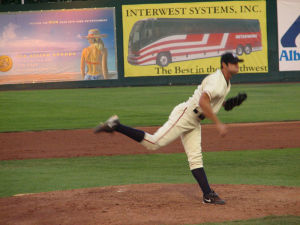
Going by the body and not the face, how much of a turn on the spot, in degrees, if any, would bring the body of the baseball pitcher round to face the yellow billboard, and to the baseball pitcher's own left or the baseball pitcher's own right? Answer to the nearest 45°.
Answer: approximately 90° to the baseball pitcher's own left

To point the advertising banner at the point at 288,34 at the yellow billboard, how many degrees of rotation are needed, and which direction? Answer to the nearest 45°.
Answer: approximately 90° to its right

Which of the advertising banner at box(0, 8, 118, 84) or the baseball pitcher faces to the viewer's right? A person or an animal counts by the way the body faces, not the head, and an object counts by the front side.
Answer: the baseball pitcher

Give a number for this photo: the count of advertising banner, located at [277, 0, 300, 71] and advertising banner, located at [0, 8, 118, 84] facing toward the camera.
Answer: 2

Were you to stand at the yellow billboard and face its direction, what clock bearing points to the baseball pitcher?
The baseball pitcher is roughly at 12 o'clock from the yellow billboard.

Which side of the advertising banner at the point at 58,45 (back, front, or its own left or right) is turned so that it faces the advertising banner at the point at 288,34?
left

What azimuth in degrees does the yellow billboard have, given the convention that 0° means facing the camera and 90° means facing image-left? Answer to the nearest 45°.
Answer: approximately 0°

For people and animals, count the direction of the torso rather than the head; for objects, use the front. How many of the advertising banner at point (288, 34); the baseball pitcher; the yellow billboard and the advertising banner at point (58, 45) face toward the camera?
3

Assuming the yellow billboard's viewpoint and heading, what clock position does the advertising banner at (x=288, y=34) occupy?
The advertising banner is roughly at 9 o'clock from the yellow billboard.

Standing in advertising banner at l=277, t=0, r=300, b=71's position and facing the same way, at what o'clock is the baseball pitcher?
The baseball pitcher is roughly at 12 o'clock from the advertising banner.

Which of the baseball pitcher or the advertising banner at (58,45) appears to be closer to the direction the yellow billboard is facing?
the baseball pitcher

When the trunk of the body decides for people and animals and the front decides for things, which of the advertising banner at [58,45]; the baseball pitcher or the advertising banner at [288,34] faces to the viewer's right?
the baseball pitcher

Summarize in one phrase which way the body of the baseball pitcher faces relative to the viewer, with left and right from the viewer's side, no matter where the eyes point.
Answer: facing to the right of the viewer

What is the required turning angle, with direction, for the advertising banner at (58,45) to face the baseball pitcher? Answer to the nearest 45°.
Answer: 0° — it already faces them

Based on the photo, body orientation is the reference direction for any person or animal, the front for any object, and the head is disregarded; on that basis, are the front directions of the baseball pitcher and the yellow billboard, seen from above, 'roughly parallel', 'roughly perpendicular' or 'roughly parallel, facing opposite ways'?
roughly perpendicular

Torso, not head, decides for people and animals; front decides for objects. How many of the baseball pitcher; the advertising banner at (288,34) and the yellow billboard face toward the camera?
2

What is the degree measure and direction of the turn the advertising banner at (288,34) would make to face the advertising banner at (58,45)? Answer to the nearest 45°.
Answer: approximately 90° to its right
